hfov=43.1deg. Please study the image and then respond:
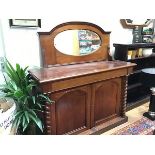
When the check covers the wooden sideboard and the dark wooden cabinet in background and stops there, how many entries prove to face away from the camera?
0

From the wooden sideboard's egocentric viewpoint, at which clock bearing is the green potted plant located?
The green potted plant is roughly at 3 o'clock from the wooden sideboard.

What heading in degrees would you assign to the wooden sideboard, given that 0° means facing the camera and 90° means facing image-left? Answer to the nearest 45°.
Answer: approximately 315°

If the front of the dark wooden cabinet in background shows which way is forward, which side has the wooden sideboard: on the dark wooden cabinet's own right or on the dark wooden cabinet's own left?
on the dark wooden cabinet's own right

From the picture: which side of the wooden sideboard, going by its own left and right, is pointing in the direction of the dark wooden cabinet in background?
left

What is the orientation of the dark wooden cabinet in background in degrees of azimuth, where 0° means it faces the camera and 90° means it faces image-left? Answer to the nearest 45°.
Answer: approximately 315°
